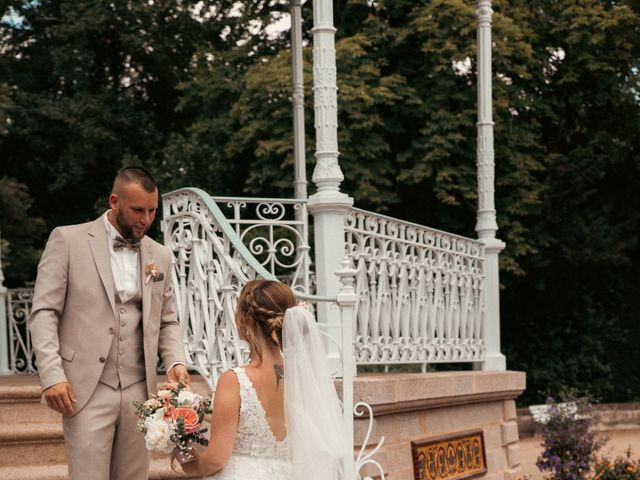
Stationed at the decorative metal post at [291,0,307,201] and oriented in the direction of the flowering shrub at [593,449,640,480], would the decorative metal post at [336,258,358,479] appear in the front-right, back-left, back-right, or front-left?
front-right

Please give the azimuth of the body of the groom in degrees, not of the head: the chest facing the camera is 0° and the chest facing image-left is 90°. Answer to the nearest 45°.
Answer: approximately 315°

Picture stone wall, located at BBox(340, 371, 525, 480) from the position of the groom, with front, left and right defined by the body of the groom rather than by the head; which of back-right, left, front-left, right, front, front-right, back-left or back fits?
left

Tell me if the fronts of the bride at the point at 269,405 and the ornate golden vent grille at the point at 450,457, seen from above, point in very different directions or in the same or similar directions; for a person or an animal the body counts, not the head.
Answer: very different directions

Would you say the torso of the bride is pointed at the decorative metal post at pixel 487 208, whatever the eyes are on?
no

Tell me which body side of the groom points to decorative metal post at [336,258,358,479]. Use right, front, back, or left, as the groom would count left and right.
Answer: left

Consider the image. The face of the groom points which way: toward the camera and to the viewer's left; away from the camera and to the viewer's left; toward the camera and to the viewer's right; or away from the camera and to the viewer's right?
toward the camera and to the viewer's right

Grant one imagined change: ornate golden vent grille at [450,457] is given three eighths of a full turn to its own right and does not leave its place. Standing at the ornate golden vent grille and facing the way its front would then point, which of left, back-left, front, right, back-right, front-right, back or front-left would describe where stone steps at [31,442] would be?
front-left

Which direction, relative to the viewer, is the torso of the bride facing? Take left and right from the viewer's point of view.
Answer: facing away from the viewer and to the left of the viewer

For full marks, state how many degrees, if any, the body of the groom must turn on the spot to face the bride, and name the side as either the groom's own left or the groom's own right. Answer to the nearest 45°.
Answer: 0° — they already face them

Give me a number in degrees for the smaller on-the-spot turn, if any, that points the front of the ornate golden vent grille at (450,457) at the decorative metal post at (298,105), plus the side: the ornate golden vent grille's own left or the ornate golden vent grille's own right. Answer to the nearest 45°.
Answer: approximately 180°

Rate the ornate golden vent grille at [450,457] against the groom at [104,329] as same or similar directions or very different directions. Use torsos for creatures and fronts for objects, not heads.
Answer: same or similar directions

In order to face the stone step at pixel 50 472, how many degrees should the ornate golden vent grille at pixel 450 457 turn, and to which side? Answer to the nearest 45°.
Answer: approximately 90° to its right

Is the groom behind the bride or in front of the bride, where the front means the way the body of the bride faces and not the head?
in front

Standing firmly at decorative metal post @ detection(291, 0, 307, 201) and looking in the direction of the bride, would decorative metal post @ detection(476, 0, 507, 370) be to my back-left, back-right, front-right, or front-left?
front-left

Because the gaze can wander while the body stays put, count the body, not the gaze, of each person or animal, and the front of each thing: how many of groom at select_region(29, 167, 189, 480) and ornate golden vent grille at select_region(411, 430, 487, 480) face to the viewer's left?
0

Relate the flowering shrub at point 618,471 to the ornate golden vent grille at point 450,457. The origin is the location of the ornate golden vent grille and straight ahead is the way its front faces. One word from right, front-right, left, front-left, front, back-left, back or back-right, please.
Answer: left
